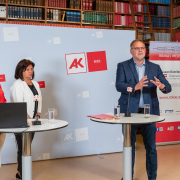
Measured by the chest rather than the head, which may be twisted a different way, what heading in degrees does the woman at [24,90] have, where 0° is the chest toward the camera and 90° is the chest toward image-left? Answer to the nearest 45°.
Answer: approximately 315°

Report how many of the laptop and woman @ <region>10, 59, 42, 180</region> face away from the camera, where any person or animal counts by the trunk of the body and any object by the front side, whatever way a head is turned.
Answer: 1

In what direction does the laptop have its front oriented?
away from the camera

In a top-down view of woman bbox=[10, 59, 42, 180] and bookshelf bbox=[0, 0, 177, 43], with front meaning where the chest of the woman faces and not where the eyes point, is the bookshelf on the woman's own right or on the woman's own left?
on the woman's own left

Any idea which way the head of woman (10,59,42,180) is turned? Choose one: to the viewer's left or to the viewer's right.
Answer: to the viewer's right

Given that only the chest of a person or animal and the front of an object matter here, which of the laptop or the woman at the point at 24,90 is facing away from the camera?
the laptop

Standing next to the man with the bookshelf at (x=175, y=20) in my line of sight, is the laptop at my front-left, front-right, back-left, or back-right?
back-left
